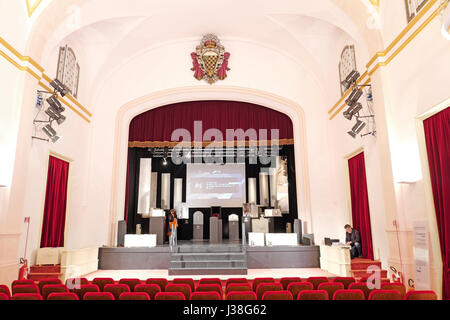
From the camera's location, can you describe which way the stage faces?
facing the viewer

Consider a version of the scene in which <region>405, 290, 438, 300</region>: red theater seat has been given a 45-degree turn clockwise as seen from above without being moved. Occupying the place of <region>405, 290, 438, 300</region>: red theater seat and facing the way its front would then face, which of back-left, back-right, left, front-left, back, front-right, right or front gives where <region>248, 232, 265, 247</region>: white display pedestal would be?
left

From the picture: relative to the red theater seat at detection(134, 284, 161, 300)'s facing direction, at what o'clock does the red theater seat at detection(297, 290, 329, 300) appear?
the red theater seat at detection(297, 290, 329, 300) is roughly at 4 o'clock from the red theater seat at detection(134, 284, 161, 300).

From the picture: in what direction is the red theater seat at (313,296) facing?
away from the camera

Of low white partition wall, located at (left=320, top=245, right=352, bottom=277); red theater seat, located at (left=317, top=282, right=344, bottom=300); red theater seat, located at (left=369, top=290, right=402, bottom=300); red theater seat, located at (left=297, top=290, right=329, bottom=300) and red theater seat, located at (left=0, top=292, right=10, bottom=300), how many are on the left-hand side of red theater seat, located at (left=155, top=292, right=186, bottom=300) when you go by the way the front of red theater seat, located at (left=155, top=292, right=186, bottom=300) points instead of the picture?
1

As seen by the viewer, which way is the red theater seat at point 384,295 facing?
away from the camera

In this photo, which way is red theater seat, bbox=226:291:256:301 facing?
away from the camera

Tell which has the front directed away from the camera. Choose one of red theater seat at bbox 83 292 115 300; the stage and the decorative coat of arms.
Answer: the red theater seat

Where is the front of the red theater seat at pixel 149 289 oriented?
away from the camera

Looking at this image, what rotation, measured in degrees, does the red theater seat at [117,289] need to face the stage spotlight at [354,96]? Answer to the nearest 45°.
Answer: approximately 90° to its right

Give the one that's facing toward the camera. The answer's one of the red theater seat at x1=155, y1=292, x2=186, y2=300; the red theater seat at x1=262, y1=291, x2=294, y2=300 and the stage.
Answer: the stage

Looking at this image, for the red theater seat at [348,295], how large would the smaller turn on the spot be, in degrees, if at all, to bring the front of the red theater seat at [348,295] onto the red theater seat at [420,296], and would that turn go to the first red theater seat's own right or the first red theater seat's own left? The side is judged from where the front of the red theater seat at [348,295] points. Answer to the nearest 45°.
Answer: approximately 90° to the first red theater seat's own right

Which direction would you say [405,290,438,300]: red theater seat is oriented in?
away from the camera

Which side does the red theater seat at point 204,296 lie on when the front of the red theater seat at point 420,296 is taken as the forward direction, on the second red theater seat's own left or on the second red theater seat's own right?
on the second red theater seat's own left

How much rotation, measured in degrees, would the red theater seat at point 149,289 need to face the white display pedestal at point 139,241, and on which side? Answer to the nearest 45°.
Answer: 0° — it already faces it

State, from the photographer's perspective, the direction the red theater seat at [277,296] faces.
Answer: facing away from the viewer

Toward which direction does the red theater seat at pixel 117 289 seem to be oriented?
away from the camera

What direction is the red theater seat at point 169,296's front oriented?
away from the camera

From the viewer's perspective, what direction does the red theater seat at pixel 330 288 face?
away from the camera

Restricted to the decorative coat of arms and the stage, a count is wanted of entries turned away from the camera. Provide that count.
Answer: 0

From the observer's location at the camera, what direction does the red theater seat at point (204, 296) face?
facing away from the viewer
